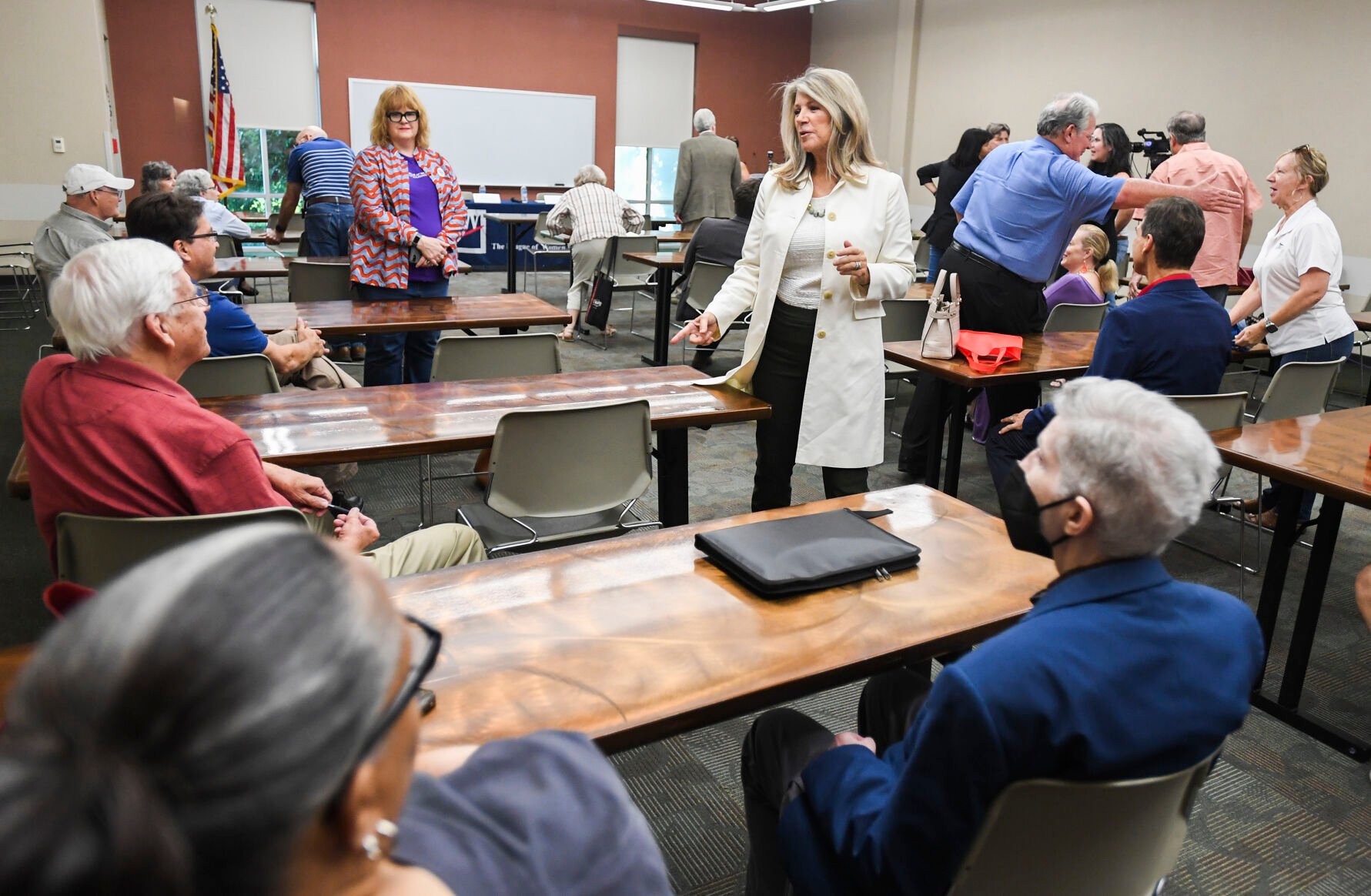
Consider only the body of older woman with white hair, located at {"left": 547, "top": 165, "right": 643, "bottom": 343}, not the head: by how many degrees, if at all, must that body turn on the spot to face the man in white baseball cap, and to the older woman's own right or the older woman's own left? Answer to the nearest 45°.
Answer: approximately 135° to the older woman's own left

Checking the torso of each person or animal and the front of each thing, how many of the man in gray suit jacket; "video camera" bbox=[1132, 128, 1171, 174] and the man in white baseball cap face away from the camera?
1

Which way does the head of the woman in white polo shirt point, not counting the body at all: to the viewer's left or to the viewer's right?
to the viewer's left

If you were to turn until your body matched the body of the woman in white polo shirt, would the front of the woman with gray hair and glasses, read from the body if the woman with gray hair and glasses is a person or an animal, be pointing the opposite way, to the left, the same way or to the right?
to the right

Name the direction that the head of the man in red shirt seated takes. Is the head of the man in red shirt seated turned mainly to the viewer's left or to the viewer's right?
to the viewer's right

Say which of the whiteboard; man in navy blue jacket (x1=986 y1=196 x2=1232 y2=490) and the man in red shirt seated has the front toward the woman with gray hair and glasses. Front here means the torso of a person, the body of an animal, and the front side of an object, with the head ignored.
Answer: the whiteboard

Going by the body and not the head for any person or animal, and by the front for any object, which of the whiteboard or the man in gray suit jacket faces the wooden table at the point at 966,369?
the whiteboard

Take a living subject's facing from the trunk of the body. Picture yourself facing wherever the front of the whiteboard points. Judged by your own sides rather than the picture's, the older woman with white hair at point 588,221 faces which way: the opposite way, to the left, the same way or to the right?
the opposite way

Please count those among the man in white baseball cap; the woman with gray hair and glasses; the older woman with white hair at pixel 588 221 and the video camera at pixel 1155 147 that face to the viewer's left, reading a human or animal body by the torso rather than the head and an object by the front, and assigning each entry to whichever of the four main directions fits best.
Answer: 1

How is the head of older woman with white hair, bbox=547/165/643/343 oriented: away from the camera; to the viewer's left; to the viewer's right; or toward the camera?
away from the camera

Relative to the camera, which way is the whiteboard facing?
toward the camera

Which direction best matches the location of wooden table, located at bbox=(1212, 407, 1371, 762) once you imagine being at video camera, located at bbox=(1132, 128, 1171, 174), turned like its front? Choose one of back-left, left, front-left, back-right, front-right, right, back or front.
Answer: left

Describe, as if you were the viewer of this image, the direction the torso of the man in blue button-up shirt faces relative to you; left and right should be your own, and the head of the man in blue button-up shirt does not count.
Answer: facing away from the viewer and to the right of the viewer

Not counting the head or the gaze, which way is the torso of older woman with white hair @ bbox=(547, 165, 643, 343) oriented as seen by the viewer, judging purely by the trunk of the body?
away from the camera

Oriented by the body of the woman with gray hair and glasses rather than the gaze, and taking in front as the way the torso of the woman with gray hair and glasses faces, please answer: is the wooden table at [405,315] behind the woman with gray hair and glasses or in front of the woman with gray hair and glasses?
in front

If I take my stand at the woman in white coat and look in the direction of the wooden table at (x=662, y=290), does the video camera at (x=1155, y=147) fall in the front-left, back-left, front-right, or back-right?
front-right

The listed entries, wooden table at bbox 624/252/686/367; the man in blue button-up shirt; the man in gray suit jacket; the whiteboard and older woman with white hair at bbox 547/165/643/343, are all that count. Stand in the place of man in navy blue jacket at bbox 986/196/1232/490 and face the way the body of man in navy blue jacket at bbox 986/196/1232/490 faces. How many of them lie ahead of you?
5

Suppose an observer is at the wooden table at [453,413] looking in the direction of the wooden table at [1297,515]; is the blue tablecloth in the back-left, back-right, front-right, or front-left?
back-left

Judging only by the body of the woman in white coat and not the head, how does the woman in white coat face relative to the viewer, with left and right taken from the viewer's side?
facing the viewer and to the left of the viewer

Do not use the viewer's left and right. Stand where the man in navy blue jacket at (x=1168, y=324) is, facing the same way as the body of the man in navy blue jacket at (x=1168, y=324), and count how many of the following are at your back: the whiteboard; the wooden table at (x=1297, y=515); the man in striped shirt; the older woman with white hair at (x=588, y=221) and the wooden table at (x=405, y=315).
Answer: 1

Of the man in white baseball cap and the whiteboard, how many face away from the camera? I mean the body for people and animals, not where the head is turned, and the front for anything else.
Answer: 0
